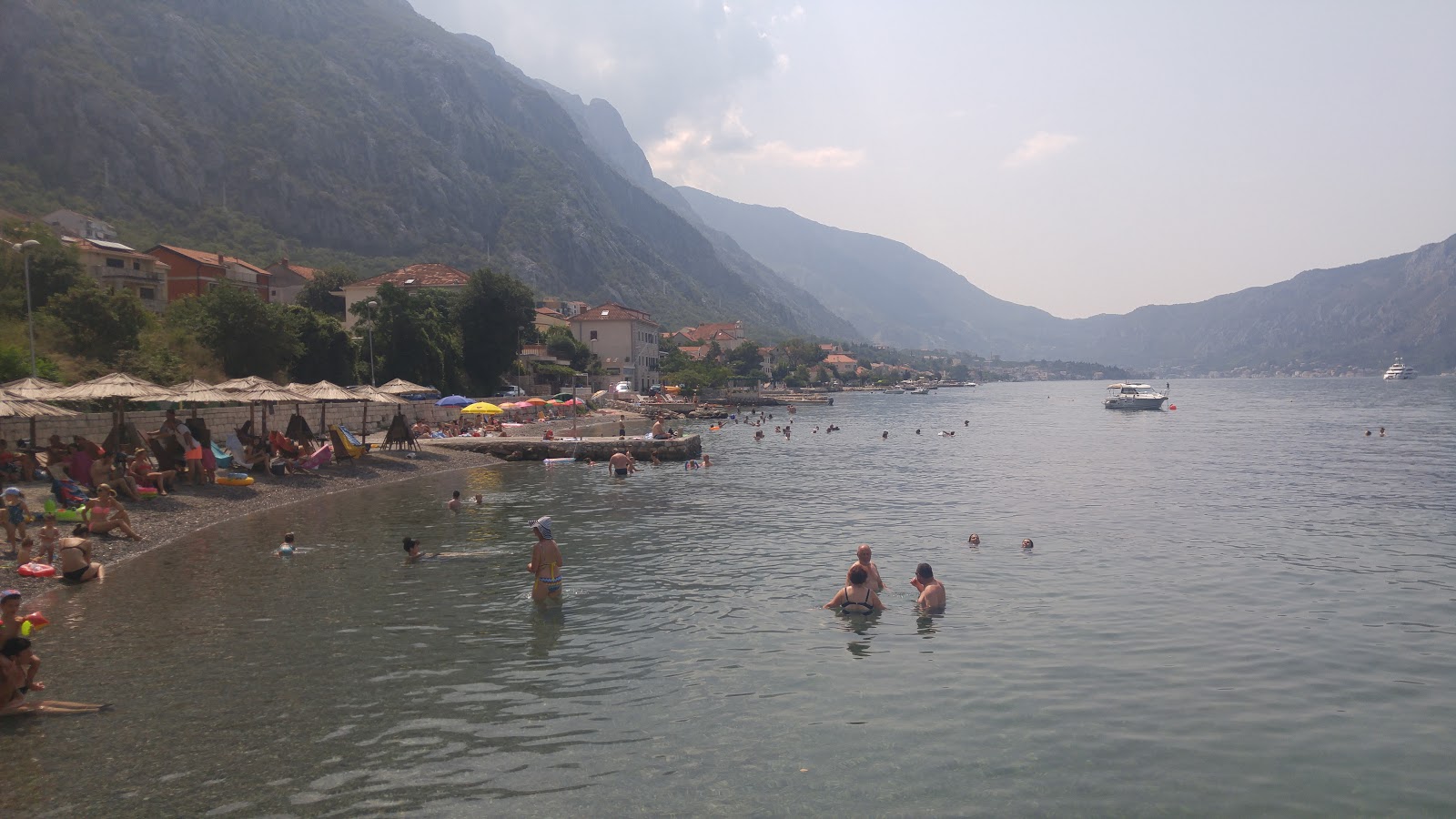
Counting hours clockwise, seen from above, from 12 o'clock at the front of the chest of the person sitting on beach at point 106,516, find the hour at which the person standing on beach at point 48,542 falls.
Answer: the person standing on beach at point 48,542 is roughly at 2 o'clock from the person sitting on beach at point 106,516.

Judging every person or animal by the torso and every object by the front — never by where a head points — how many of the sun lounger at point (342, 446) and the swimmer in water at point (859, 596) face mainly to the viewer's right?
1

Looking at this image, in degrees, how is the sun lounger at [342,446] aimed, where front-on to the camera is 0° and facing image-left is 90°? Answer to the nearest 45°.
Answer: approximately 270°

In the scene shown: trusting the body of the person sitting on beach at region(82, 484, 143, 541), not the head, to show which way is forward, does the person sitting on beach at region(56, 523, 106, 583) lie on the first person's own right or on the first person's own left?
on the first person's own right

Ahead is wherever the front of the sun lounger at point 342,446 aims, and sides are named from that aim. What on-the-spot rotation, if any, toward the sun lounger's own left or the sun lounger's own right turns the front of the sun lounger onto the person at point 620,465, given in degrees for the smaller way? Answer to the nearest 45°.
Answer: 0° — it already faces them
